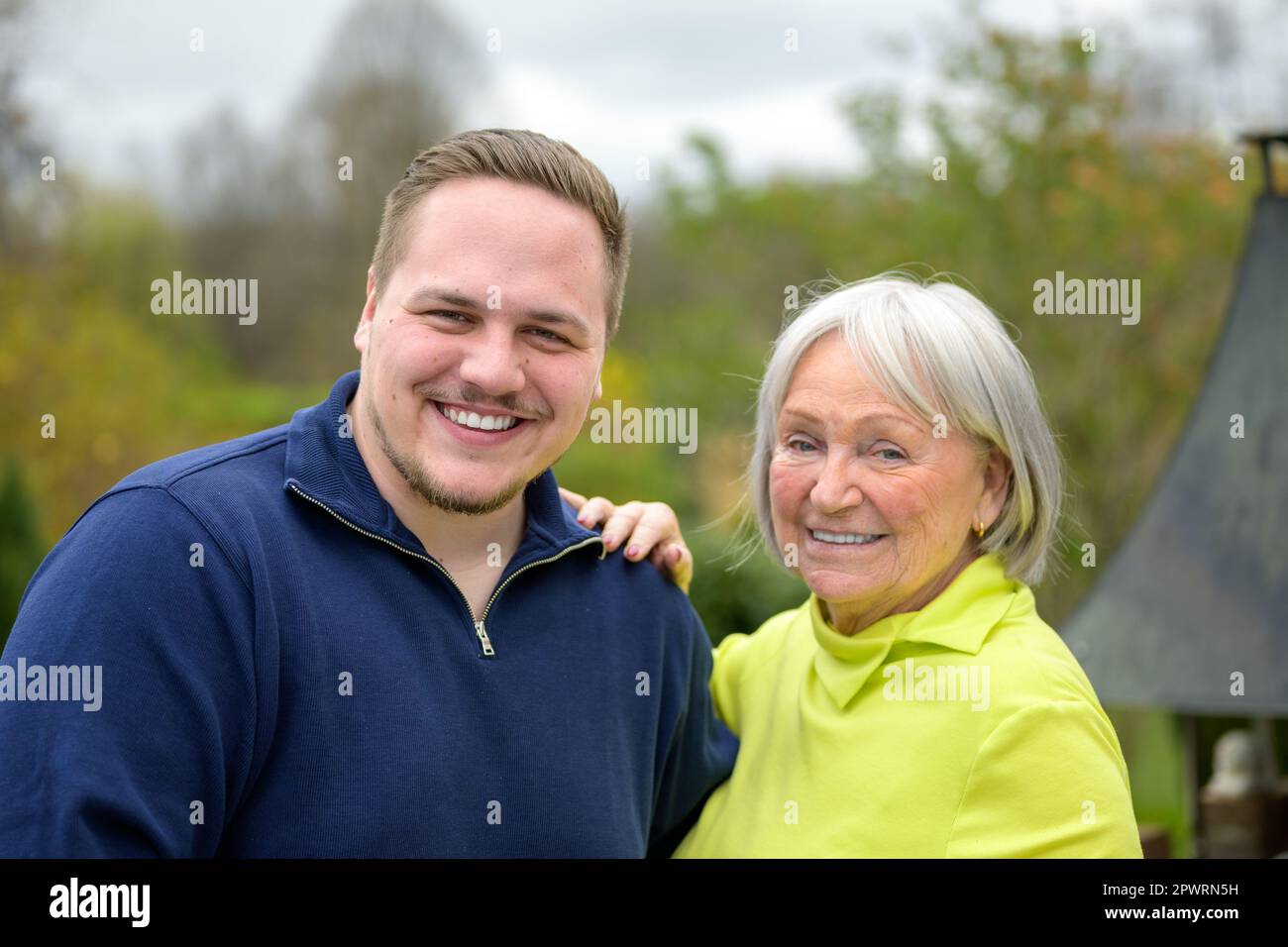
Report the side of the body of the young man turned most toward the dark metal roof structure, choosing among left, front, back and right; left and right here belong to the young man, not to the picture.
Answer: left

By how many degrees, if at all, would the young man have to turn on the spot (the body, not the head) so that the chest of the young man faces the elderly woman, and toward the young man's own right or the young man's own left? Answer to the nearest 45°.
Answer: approximately 45° to the young man's own left

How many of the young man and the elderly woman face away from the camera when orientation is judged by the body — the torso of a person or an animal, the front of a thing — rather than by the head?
0

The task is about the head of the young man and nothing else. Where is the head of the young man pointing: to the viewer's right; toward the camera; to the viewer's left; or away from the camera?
toward the camera

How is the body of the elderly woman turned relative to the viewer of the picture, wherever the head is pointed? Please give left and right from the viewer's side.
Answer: facing the viewer and to the left of the viewer

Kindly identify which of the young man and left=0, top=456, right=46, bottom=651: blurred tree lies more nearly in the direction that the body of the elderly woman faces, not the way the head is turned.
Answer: the young man

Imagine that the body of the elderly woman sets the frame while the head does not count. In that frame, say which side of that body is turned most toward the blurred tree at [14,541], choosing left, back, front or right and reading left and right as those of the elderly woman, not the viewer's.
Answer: right
